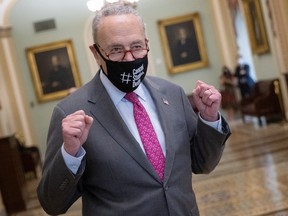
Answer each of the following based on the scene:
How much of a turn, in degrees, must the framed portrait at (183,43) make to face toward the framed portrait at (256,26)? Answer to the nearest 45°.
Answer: approximately 45° to its left

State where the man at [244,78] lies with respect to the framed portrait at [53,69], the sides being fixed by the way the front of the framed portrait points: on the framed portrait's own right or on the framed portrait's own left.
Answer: on the framed portrait's own left

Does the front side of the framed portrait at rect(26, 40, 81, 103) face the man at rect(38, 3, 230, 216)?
yes

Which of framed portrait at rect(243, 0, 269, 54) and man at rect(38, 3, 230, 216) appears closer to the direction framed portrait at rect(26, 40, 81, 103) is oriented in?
the man

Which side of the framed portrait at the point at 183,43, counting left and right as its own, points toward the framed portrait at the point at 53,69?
right

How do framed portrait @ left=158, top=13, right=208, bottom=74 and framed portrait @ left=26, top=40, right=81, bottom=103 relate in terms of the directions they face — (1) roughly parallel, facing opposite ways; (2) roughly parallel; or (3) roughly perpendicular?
roughly parallel

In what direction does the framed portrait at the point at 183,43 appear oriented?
toward the camera

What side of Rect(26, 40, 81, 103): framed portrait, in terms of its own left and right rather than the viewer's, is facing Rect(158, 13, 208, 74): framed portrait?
left

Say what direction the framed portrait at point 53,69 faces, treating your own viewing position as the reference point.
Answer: facing the viewer

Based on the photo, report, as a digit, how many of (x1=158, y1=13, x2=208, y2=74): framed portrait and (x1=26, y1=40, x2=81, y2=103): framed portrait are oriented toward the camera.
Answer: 2
